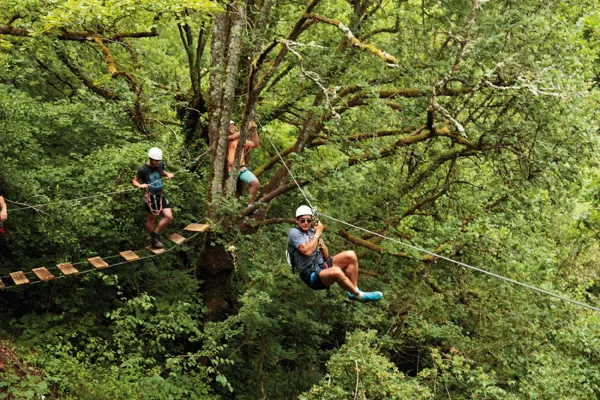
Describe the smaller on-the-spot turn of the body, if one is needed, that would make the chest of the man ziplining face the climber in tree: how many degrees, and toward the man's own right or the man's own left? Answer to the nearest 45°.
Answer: approximately 180°

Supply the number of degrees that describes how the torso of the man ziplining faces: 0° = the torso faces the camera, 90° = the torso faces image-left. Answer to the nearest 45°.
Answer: approximately 315°

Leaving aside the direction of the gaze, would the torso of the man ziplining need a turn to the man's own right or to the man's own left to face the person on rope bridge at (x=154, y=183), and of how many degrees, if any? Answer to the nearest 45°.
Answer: approximately 180°
